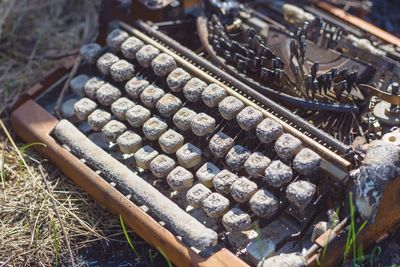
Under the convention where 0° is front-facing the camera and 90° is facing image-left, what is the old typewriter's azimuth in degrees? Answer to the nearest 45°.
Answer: approximately 45°
